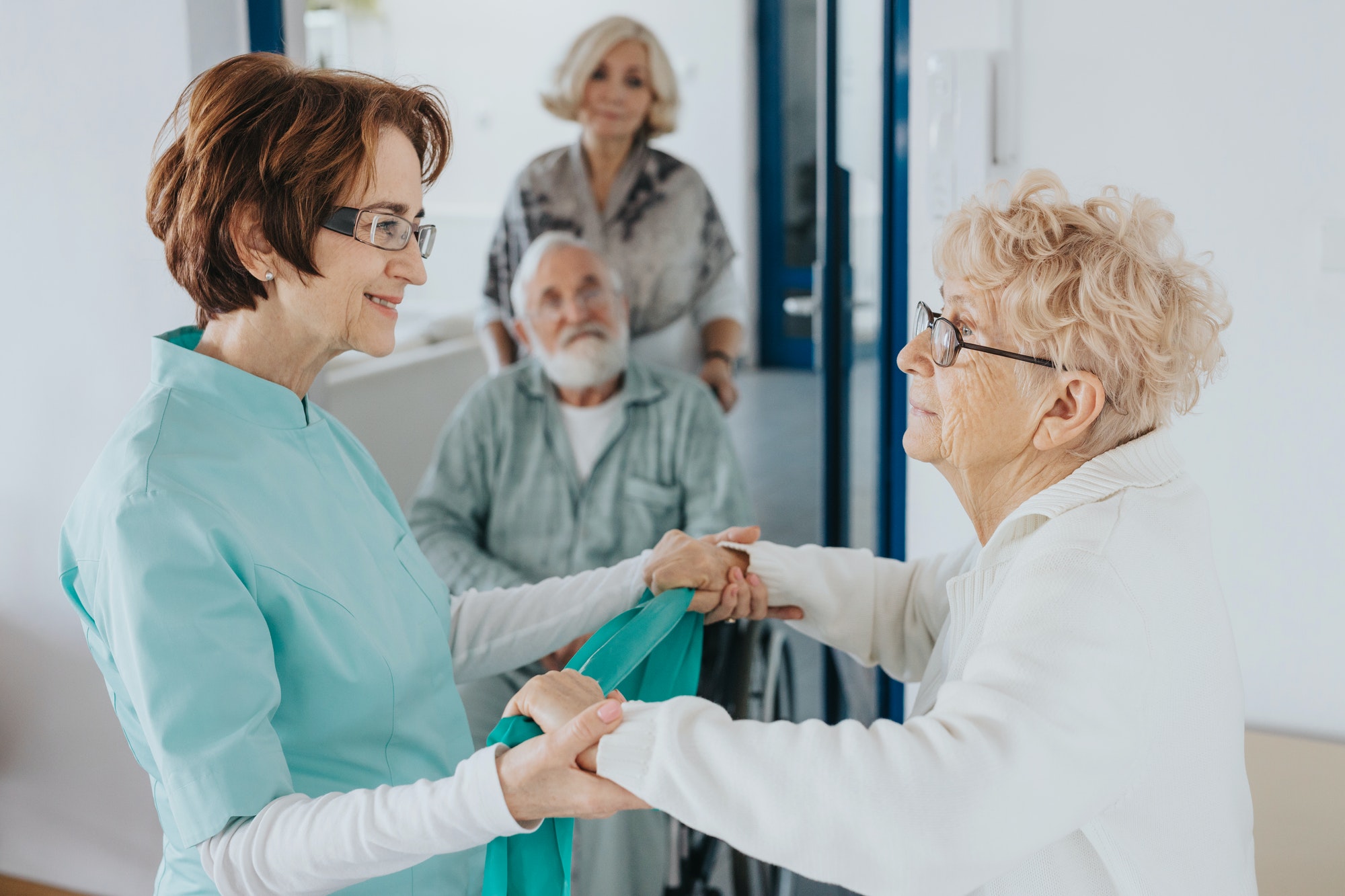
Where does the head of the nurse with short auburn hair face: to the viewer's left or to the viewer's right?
to the viewer's right

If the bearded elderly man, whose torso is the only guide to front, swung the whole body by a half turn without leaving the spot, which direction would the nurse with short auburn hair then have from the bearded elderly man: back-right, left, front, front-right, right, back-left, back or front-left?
back

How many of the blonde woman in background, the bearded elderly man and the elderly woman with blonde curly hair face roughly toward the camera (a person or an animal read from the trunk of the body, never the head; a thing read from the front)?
2

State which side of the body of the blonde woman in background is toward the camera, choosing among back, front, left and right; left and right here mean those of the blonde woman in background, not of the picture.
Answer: front

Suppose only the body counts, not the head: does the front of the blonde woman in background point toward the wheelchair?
yes

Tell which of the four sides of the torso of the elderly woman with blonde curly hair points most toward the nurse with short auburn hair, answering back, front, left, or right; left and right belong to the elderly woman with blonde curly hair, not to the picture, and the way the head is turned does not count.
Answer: front

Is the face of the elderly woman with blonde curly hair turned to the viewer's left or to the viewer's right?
to the viewer's left

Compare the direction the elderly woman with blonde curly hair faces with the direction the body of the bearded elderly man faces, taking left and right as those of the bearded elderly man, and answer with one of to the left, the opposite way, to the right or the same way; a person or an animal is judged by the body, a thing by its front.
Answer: to the right

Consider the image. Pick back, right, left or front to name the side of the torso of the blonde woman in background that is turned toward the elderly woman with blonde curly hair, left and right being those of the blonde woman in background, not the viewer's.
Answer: front

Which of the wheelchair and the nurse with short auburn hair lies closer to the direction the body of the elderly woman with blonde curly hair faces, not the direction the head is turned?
the nurse with short auburn hair

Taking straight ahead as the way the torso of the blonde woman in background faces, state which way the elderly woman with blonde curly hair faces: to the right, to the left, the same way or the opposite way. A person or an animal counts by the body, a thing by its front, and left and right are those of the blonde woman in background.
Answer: to the right

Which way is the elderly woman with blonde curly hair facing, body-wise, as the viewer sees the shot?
to the viewer's left

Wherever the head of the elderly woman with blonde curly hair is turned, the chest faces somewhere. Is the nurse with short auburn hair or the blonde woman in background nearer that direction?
the nurse with short auburn hair
